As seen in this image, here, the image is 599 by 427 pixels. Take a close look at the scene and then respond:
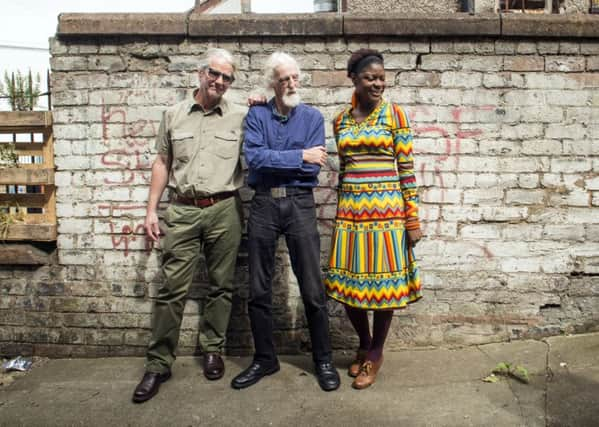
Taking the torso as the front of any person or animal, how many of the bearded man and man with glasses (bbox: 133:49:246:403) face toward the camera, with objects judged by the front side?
2

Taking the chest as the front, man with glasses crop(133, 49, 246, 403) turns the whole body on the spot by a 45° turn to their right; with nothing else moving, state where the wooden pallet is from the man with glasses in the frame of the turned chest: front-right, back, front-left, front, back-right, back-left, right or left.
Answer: right

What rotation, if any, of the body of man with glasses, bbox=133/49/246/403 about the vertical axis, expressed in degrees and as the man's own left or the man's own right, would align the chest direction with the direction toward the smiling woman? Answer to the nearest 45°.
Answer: approximately 45° to the man's own left

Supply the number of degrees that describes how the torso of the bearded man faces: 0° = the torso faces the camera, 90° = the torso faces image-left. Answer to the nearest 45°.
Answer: approximately 0°

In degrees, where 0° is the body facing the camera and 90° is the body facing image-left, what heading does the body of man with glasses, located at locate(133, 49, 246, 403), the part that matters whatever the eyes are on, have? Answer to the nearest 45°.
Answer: approximately 0°

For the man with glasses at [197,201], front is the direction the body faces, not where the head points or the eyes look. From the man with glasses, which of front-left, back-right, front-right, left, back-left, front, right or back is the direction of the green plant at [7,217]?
back-right
